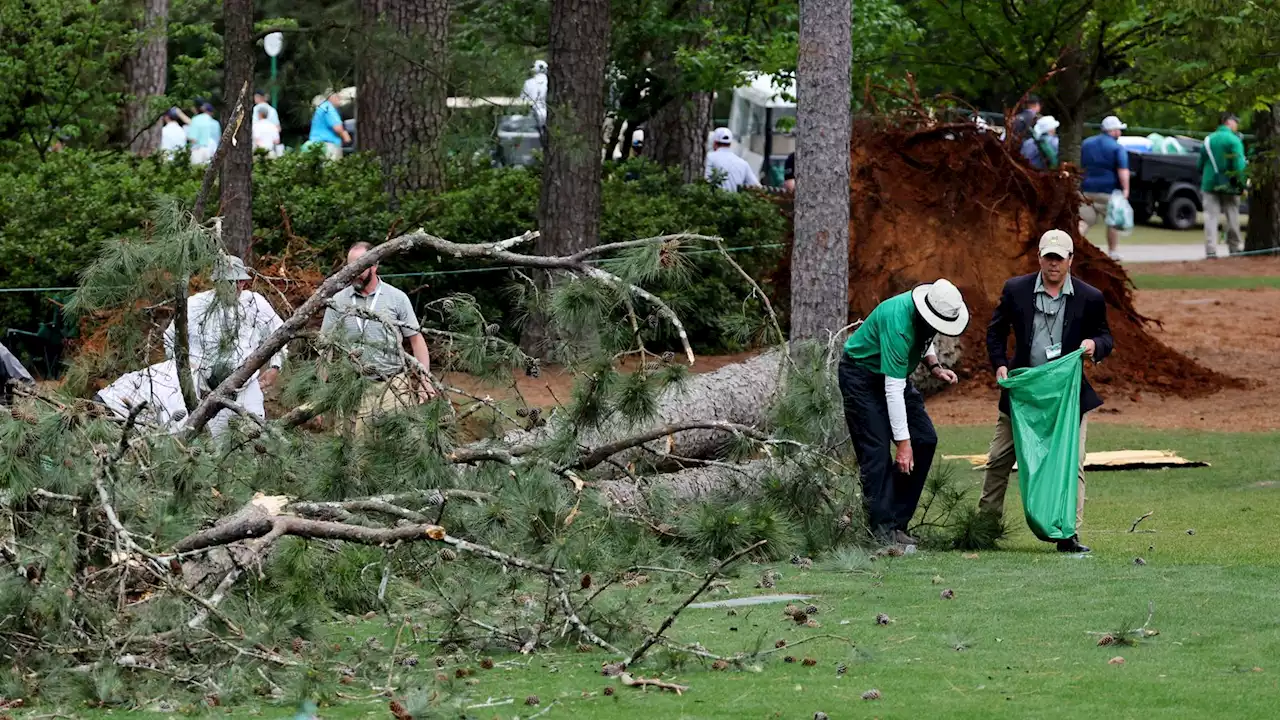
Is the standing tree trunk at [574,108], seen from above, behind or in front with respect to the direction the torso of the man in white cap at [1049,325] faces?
behind

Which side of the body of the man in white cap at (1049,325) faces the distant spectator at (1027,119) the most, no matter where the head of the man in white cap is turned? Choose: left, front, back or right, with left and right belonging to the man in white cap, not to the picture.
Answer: back

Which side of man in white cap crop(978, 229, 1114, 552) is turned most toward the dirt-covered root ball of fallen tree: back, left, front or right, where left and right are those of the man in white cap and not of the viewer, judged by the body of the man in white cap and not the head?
back

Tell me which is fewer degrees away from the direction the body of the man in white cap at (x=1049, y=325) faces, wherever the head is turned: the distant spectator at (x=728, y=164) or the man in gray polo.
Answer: the man in gray polo

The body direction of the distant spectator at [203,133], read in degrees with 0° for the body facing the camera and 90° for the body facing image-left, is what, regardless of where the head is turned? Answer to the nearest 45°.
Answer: approximately 180°

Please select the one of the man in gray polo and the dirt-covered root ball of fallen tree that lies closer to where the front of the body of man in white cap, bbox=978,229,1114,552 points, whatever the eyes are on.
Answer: the man in gray polo

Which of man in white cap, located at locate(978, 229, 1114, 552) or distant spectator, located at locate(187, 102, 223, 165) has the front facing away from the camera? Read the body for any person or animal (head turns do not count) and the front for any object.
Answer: the distant spectator

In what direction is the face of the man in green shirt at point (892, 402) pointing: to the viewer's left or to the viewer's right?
to the viewer's right

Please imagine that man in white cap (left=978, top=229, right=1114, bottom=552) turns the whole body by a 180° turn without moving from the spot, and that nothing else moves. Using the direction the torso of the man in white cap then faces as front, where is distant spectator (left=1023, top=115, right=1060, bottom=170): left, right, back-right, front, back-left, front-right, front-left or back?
front

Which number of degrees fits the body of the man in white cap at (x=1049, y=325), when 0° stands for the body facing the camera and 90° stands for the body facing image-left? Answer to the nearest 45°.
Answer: approximately 0°
